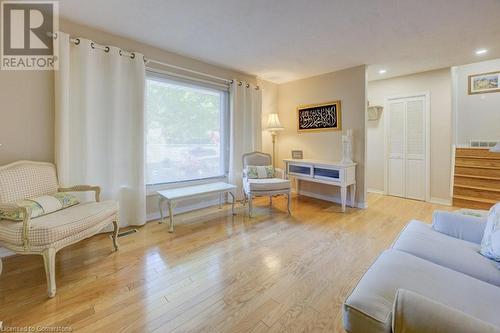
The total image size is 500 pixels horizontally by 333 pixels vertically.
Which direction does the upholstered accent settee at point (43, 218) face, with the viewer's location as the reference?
facing the viewer and to the right of the viewer

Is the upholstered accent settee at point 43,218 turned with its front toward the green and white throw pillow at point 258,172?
no

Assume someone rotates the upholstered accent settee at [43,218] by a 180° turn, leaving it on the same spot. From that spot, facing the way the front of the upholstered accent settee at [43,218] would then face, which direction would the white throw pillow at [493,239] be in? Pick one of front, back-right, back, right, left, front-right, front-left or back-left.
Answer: back

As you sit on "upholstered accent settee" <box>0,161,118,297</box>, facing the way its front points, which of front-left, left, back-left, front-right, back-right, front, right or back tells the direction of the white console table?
front-left

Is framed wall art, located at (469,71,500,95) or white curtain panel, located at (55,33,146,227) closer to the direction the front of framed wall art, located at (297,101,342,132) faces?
the white curtain panel

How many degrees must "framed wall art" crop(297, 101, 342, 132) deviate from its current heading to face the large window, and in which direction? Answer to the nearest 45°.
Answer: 0° — it already faces it

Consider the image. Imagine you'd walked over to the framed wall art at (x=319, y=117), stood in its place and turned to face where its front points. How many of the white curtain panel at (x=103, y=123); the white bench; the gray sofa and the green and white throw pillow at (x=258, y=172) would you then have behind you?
0

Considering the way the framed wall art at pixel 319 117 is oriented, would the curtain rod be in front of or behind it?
in front

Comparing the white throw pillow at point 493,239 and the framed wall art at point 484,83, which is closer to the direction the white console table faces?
the white throw pillow

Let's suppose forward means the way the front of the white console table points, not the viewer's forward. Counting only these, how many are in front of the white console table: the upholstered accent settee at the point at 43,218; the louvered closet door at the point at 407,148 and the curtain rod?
2

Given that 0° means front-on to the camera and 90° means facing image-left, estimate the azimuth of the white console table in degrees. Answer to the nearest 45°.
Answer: approximately 45°

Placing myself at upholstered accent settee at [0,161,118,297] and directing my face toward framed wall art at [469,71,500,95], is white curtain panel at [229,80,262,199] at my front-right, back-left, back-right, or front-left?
front-left

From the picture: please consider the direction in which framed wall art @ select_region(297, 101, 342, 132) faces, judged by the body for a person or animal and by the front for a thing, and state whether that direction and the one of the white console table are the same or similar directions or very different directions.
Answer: same or similar directions

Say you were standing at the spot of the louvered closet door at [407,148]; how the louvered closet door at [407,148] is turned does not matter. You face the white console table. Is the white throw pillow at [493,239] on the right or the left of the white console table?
left

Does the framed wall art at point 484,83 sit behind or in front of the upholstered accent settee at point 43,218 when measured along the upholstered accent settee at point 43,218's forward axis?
in front
